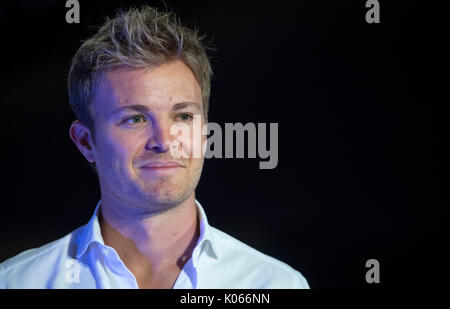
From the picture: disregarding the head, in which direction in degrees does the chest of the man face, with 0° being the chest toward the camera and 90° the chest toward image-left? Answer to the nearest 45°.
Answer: approximately 0°
